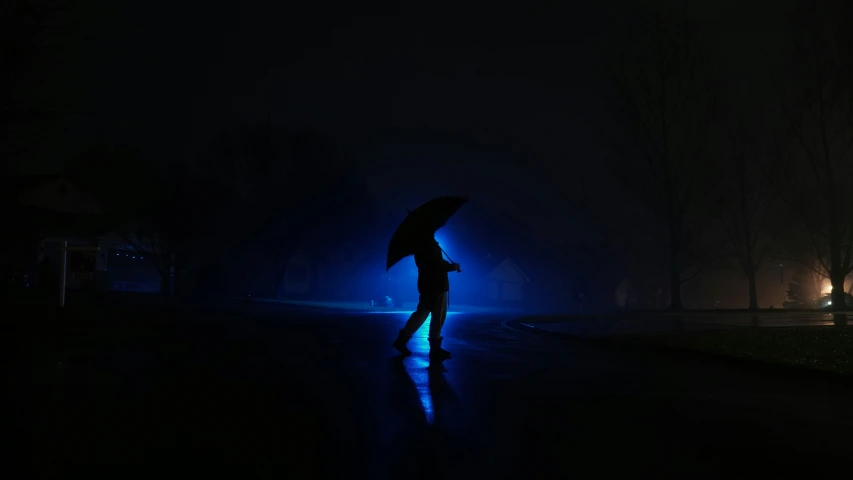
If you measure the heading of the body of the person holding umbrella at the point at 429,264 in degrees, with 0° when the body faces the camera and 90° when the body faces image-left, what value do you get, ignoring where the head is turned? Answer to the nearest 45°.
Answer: approximately 270°

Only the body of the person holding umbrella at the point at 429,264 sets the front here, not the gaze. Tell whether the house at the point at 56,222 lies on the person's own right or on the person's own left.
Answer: on the person's own left

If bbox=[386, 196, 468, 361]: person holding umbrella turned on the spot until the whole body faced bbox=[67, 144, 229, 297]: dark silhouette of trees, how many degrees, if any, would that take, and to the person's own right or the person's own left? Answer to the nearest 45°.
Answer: approximately 135° to the person's own left
